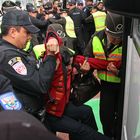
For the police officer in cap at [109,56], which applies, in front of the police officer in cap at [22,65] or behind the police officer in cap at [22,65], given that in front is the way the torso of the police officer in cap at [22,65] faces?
in front

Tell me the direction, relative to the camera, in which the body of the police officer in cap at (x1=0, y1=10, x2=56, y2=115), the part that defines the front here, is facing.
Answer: to the viewer's right

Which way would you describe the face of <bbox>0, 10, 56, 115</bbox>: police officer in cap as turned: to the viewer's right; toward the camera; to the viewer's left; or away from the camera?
to the viewer's right

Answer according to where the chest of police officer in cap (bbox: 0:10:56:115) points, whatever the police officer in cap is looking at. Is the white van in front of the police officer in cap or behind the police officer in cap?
in front
